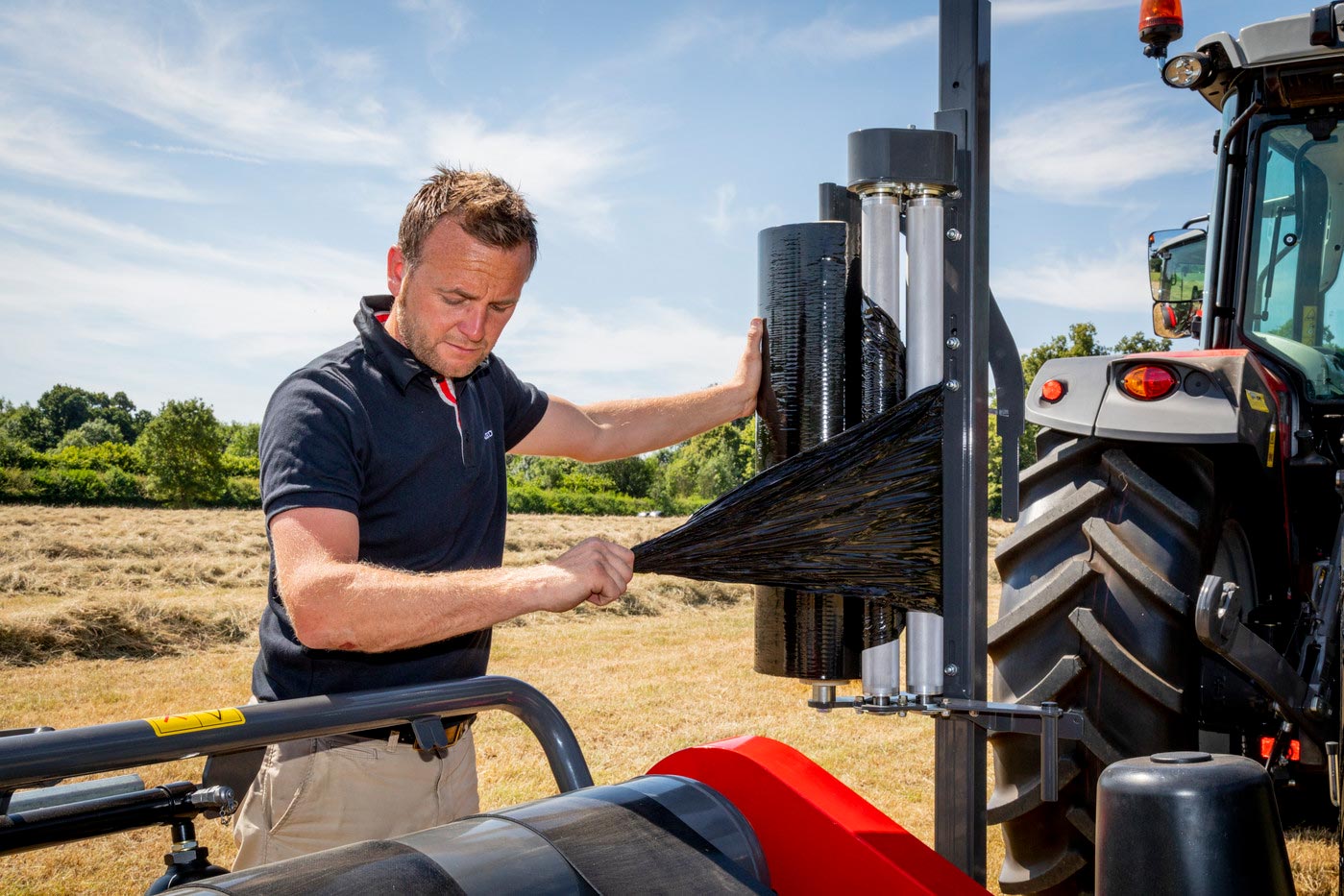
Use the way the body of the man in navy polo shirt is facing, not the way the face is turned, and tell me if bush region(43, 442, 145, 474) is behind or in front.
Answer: behind

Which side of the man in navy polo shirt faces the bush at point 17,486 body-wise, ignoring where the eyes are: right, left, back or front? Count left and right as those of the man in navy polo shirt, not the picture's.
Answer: back

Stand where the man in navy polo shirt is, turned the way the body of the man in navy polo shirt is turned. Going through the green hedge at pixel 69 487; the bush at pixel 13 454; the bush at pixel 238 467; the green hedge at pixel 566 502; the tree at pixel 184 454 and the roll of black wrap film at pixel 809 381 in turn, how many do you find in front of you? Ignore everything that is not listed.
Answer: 1

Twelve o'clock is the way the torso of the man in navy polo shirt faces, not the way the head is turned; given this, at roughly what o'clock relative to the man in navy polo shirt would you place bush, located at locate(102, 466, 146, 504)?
The bush is roughly at 7 o'clock from the man in navy polo shirt.

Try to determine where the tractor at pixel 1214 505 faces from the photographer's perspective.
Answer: facing away from the viewer

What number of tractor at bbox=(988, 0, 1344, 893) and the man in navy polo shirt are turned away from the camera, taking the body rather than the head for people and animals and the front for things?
1

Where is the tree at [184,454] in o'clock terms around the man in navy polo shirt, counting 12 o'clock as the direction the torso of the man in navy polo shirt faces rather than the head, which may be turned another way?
The tree is roughly at 7 o'clock from the man in navy polo shirt.

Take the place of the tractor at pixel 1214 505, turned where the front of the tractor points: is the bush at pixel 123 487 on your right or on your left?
on your left

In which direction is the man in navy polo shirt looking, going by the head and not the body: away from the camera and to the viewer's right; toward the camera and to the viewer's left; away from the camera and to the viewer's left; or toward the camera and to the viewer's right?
toward the camera and to the viewer's right

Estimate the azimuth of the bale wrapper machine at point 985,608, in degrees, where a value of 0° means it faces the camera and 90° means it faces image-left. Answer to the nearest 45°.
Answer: approximately 180°

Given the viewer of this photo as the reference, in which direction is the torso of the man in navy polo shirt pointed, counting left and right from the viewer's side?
facing the viewer and to the right of the viewer

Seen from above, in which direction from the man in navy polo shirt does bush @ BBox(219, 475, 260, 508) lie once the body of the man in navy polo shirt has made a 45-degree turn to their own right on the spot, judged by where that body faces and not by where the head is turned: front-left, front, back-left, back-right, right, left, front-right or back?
back

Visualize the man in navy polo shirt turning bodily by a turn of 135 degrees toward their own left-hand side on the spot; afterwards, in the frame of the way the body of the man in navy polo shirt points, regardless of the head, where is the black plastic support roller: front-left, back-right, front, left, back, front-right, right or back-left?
back-right

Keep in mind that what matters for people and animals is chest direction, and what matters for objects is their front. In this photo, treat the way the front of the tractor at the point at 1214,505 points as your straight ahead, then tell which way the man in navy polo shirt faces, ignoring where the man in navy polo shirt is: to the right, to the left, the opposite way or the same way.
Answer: to the right

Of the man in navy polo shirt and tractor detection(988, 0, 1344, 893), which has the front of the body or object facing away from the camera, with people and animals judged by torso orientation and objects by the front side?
the tractor

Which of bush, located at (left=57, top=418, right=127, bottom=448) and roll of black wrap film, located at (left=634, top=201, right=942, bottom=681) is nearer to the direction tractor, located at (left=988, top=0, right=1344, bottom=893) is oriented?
the bush
